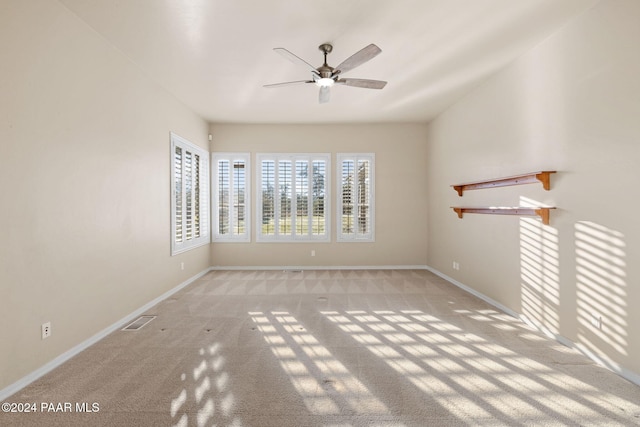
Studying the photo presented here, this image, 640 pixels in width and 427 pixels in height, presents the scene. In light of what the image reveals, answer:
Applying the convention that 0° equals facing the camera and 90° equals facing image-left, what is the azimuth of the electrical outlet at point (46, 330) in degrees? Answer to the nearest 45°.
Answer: approximately 315°

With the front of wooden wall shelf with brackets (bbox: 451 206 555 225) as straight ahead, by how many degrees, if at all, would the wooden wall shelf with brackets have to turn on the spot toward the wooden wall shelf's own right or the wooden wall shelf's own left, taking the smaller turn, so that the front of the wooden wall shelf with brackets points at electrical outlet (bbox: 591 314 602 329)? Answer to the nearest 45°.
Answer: approximately 90° to the wooden wall shelf's own left

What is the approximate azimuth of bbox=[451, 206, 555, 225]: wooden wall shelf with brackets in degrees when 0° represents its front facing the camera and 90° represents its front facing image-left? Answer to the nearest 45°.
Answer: approximately 45°

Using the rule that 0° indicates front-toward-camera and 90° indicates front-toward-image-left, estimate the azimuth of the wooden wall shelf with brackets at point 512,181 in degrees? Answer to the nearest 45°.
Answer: approximately 45°

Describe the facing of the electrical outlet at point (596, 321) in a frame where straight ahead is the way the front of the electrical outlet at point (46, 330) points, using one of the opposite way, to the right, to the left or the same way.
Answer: the opposite way

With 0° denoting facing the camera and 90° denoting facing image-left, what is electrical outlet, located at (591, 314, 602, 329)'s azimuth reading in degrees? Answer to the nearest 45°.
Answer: approximately 45°

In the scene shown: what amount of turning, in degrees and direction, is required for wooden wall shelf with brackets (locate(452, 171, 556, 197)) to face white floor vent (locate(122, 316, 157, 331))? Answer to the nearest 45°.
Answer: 0° — it already faces it
